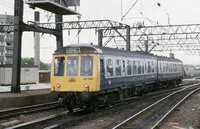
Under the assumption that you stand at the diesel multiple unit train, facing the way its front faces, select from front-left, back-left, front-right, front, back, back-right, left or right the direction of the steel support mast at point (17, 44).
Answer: right

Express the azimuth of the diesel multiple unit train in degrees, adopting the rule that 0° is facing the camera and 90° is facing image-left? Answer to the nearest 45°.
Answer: approximately 45°
